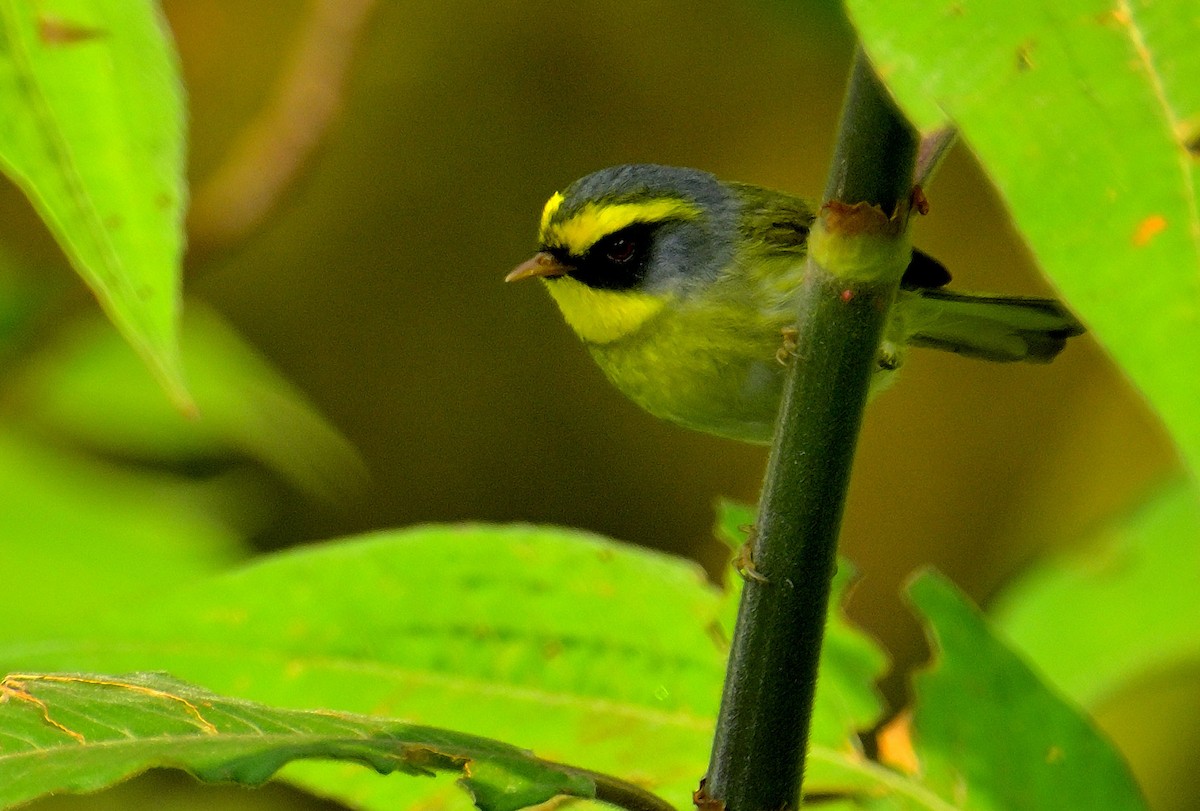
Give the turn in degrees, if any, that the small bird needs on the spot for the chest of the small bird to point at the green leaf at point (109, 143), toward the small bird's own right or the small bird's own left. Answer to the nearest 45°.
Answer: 0° — it already faces it

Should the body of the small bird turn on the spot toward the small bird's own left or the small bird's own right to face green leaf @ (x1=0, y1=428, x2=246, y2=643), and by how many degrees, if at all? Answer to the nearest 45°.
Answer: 0° — it already faces it

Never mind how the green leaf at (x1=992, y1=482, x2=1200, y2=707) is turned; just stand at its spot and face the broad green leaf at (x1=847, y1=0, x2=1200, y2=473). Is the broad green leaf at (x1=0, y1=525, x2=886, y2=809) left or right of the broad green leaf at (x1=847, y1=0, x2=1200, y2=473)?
right

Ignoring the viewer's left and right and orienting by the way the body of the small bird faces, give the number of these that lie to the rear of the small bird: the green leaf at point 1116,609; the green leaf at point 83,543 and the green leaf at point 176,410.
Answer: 1

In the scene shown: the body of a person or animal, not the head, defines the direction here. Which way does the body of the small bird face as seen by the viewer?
to the viewer's left

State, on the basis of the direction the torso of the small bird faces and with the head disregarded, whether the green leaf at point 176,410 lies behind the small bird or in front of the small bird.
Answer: in front

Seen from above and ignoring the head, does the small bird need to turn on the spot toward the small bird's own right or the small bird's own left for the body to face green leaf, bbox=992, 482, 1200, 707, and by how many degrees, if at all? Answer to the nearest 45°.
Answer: approximately 180°
